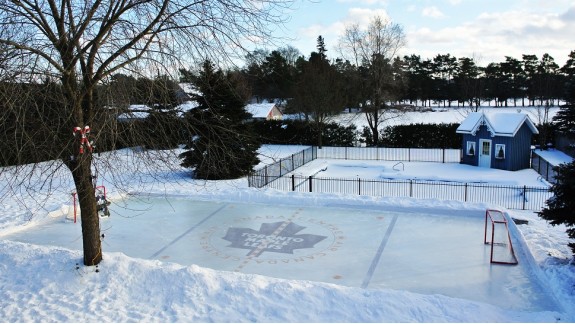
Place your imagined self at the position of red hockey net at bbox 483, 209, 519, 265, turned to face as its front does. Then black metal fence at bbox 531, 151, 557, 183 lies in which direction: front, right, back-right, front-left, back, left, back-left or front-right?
right

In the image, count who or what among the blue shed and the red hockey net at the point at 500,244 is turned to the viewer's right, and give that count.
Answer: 0

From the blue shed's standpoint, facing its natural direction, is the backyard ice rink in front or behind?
in front

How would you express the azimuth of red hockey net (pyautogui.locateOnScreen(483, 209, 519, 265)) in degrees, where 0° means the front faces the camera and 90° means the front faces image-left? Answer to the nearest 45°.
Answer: approximately 90°

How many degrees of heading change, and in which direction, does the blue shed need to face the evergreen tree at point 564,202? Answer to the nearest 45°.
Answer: approximately 45° to its left

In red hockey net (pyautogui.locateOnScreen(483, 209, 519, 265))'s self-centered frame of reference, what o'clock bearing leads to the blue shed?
The blue shed is roughly at 3 o'clock from the red hockey net.

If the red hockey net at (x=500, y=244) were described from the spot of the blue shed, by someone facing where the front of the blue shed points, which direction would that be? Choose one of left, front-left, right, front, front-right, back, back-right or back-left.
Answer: front-left

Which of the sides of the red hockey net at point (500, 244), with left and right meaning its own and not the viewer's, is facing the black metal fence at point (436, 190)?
right

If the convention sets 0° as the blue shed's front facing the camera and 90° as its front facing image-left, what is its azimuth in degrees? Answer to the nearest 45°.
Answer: approximately 45°

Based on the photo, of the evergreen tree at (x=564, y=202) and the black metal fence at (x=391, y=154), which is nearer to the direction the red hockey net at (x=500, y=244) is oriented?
the black metal fence

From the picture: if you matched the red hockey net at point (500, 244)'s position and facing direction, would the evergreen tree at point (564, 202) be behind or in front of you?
behind

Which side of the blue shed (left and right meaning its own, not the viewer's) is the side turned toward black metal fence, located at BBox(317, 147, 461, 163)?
right
